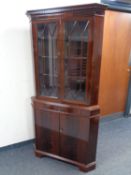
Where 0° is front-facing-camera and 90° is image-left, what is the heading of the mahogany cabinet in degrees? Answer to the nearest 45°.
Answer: approximately 45°
